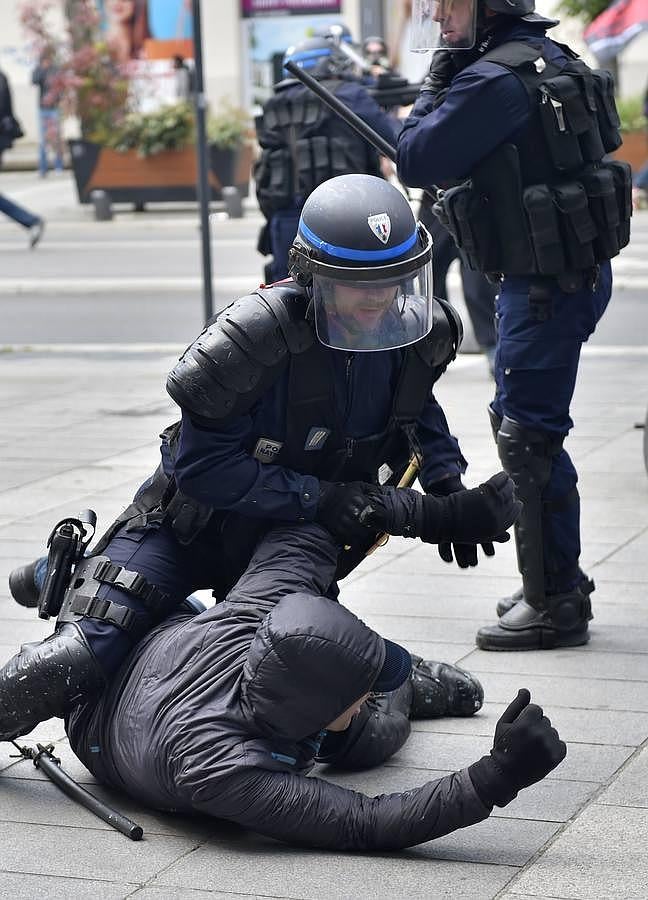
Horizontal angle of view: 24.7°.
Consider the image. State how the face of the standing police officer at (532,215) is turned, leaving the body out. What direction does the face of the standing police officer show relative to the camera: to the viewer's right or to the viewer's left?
to the viewer's left

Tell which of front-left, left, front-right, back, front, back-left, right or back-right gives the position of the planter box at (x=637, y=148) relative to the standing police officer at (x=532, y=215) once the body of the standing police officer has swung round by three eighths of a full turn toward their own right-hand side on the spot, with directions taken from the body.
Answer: front-left

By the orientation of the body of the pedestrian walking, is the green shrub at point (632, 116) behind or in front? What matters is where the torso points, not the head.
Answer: behind

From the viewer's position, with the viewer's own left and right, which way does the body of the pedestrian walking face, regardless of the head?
facing to the left of the viewer

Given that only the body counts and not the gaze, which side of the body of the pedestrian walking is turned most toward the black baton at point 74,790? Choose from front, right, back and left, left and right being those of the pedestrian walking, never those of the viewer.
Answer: left

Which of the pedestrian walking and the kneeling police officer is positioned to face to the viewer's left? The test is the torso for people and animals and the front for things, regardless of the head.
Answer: the pedestrian walking

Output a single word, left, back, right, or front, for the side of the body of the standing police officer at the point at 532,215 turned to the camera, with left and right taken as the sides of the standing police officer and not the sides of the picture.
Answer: left

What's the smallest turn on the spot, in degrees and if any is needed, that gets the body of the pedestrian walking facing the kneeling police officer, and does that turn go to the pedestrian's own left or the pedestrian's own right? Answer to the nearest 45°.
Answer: approximately 90° to the pedestrian's own left

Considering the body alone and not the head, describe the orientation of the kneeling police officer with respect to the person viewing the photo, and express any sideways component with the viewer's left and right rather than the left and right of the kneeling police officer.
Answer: facing the viewer and to the right of the viewer

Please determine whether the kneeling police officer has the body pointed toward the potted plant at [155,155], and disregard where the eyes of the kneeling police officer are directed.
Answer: no

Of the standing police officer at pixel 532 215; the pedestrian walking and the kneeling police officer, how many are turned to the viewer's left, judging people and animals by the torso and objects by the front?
2

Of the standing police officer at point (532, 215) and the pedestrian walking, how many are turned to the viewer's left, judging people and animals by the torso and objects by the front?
2

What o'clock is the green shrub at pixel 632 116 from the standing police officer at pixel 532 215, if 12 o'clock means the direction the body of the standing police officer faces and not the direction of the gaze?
The green shrub is roughly at 3 o'clock from the standing police officer.

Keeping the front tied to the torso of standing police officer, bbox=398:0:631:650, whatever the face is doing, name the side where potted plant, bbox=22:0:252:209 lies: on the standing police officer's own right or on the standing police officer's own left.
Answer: on the standing police officer's own right
